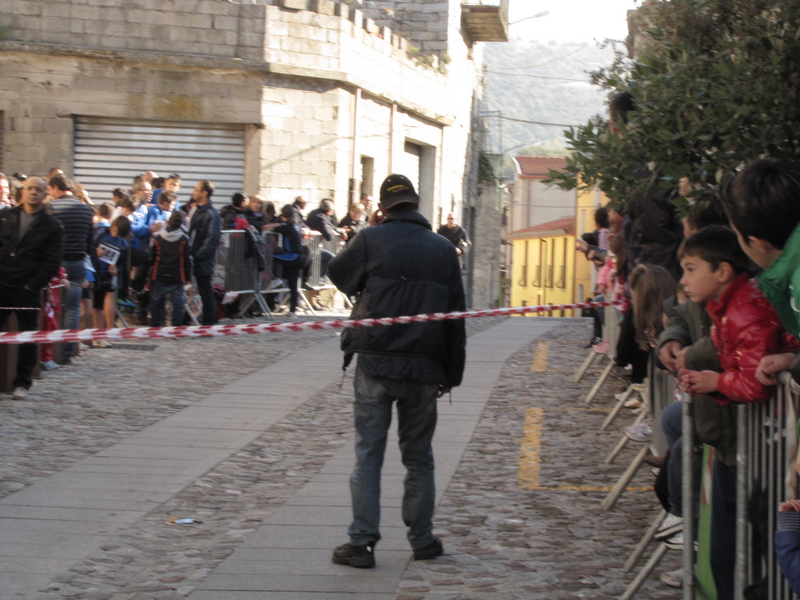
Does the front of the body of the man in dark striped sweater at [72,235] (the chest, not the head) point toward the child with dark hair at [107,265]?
no

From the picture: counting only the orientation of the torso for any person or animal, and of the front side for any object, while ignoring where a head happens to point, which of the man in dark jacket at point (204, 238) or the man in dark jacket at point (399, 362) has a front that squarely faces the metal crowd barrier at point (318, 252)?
the man in dark jacket at point (399, 362)

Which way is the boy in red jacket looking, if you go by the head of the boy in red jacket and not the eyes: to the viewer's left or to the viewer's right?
to the viewer's left

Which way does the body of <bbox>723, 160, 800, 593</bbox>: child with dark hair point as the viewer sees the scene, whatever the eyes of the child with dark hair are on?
to the viewer's left

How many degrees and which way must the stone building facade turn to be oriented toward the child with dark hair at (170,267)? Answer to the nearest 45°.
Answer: approximately 45° to its right

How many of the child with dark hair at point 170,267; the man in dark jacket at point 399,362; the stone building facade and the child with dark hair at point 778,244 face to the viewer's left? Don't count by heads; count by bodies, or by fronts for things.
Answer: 1

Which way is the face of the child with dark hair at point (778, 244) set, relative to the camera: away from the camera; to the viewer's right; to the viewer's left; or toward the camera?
to the viewer's left

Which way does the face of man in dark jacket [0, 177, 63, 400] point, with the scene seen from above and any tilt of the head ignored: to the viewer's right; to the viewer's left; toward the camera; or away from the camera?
toward the camera

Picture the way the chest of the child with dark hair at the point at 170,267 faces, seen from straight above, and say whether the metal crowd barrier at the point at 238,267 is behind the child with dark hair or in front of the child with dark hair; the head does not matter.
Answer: in front

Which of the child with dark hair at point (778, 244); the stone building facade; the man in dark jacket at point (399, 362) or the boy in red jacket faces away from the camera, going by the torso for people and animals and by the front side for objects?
the man in dark jacket

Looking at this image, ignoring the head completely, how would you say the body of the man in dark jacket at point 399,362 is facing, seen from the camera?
away from the camera

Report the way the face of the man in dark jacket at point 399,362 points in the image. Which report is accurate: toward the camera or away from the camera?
away from the camera

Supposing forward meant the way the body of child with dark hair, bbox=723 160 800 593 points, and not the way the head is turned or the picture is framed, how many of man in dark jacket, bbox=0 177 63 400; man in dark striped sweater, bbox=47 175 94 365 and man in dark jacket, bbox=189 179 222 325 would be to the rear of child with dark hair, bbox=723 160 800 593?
0

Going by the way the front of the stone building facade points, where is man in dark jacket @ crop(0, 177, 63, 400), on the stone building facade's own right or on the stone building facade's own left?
on the stone building facade's own right

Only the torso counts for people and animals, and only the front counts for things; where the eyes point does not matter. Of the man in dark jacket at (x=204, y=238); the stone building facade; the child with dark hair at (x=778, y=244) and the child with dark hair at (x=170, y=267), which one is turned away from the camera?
the child with dark hair at (x=170, y=267)
